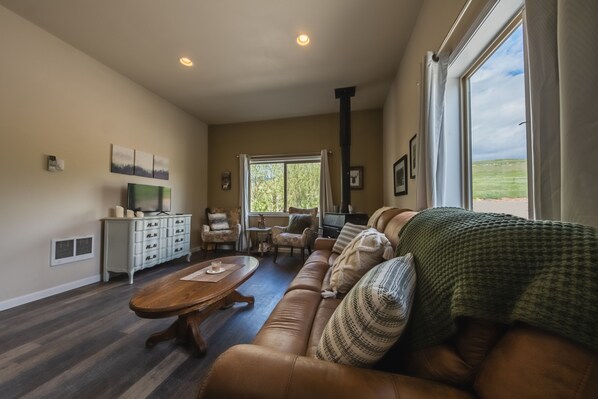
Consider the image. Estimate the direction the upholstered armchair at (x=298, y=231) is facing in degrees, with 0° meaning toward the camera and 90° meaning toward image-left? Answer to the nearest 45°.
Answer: approximately 45°

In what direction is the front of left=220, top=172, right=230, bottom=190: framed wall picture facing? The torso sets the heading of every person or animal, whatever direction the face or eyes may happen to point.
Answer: toward the camera

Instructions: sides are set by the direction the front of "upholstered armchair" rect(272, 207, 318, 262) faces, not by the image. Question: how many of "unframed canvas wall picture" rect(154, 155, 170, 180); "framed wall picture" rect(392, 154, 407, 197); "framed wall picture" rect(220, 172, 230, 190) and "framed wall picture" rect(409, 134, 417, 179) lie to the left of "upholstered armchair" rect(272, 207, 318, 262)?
2

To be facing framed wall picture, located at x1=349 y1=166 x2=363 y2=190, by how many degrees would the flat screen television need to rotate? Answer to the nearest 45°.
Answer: approximately 45° to its left

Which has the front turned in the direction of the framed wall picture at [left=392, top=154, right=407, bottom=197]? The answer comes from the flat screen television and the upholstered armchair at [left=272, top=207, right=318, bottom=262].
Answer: the flat screen television

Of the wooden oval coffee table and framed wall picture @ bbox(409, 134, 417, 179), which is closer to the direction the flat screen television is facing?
the framed wall picture

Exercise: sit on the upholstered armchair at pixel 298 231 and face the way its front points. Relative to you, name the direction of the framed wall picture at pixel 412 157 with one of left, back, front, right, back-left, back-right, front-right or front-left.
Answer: left

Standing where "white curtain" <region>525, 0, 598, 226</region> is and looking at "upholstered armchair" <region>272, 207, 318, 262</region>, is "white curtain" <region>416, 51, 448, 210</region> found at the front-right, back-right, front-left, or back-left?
front-right

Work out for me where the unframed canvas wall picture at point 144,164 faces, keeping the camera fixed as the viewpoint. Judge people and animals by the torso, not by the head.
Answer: facing the viewer and to the right of the viewer

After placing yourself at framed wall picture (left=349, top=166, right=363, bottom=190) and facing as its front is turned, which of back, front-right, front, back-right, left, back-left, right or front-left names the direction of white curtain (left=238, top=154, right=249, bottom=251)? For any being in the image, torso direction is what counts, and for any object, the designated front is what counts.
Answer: right

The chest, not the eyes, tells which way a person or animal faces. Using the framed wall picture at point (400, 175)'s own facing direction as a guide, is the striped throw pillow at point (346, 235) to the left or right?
on its left

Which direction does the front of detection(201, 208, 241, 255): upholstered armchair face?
toward the camera

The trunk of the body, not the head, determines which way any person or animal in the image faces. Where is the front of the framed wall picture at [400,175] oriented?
to the viewer's left

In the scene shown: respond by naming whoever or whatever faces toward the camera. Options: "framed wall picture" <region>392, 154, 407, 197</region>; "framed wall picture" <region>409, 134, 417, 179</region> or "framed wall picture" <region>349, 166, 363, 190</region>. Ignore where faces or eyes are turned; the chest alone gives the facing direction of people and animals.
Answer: "framed wall picture" <region>349, 166, 363, 190</region>

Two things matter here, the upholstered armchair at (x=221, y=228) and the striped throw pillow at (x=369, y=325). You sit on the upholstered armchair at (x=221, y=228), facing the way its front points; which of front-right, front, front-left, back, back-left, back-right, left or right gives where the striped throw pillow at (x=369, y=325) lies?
front

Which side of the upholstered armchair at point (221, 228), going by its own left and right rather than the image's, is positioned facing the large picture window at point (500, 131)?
front

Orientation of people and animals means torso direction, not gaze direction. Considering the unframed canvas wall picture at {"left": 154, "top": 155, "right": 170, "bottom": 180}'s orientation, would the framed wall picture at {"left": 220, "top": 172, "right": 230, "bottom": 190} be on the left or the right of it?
on its left

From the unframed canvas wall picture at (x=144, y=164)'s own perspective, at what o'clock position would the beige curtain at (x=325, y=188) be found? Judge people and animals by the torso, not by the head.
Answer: The beige curtain is roughly at 11 o'clock from the unframed canvas wall picture.

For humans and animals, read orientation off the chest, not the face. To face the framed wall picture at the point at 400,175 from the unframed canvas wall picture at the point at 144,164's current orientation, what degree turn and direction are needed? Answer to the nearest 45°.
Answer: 0° — it already faces it

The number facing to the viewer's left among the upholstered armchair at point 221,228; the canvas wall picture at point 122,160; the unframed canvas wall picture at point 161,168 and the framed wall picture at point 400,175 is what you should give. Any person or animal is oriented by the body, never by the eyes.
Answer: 1

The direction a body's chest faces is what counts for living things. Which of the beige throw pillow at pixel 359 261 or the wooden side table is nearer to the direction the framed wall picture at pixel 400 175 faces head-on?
the wooden side table

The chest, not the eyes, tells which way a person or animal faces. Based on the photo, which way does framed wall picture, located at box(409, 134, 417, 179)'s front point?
to the viewer's left
